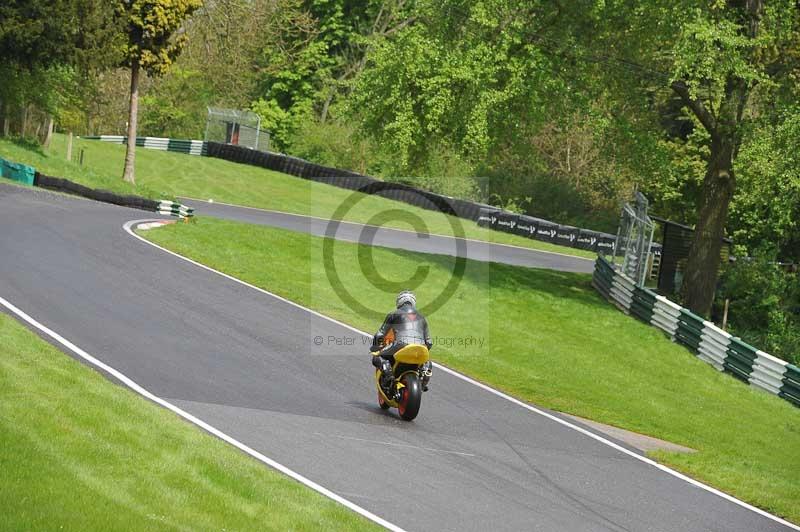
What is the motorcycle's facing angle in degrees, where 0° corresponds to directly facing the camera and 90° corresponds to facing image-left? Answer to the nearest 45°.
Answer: approximately 135°

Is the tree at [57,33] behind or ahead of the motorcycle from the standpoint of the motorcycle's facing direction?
ahead

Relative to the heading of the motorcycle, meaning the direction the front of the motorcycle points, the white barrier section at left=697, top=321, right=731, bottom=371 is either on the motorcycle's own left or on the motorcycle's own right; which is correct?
on the motorcycle's own right

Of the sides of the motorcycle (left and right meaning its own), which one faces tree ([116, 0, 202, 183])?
front

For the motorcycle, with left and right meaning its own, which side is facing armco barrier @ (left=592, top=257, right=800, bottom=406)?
right

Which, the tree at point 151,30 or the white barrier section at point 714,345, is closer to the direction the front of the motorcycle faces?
the tree

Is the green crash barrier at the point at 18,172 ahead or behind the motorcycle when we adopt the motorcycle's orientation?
ahead

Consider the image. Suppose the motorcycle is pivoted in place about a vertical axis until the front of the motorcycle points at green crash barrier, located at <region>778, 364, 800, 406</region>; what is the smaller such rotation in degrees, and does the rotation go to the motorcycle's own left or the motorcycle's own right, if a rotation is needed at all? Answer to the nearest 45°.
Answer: approximately 90° to the motorcycle's own right

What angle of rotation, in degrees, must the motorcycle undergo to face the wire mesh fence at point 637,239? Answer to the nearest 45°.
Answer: approximately 45° to its right
